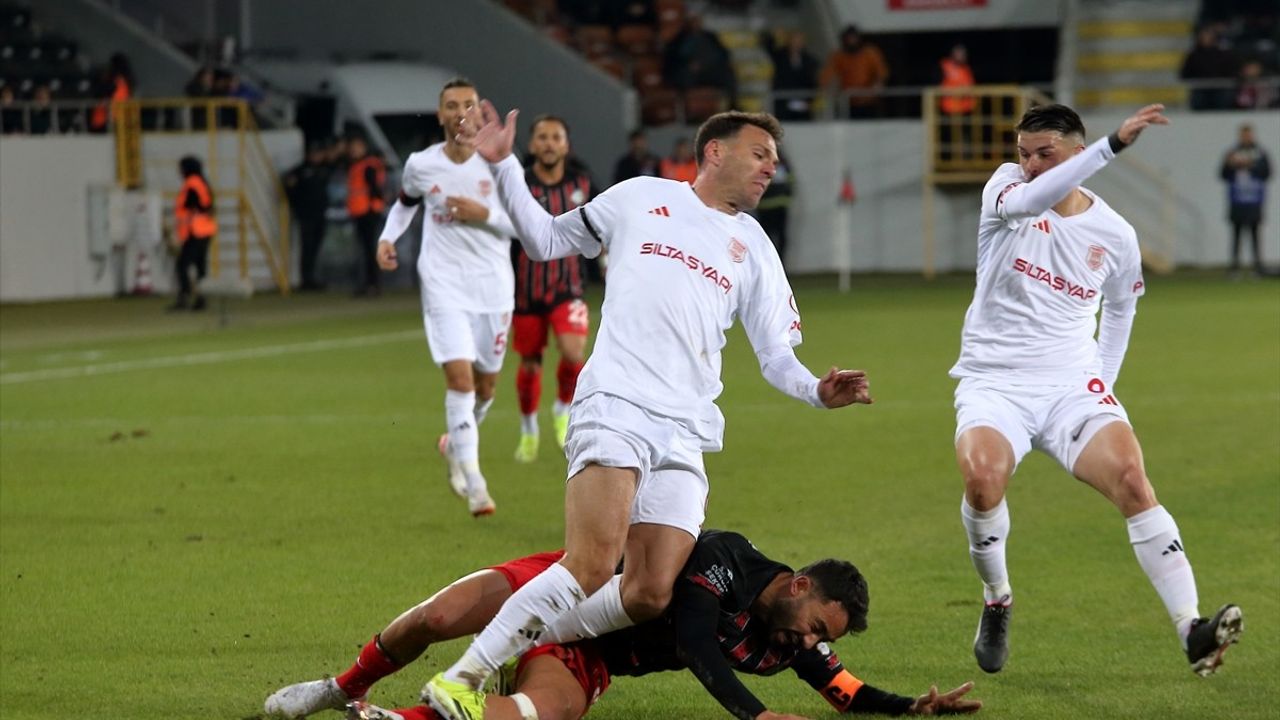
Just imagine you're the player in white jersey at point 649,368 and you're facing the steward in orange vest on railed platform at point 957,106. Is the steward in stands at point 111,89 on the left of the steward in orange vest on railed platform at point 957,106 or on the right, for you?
left

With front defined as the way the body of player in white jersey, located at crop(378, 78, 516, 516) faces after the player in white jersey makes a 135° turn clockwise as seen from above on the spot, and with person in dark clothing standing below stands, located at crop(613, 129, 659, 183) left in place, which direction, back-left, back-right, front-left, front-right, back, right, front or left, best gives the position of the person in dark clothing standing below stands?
front-right

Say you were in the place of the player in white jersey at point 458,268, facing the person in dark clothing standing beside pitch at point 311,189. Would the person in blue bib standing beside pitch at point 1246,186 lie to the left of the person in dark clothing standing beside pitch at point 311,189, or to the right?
right

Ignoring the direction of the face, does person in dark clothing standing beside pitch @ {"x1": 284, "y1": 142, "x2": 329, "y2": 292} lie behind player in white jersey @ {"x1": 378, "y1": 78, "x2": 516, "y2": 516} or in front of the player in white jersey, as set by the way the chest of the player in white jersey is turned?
behind

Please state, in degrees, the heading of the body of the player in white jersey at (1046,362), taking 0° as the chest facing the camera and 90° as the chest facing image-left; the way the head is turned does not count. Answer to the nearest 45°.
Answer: approximately 0°

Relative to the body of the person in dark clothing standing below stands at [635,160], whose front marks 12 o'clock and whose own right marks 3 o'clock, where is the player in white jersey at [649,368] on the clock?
The player in white jersey is roughly at 12 o'clock from the person in dark clothing standing below stands.

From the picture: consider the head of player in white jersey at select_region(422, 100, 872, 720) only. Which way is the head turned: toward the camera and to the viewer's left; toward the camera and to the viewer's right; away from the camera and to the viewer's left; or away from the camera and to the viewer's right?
toward the camera and to the viewer's right

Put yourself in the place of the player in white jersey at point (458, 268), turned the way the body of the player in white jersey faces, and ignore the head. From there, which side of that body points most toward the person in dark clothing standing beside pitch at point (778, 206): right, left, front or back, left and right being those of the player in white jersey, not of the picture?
back
